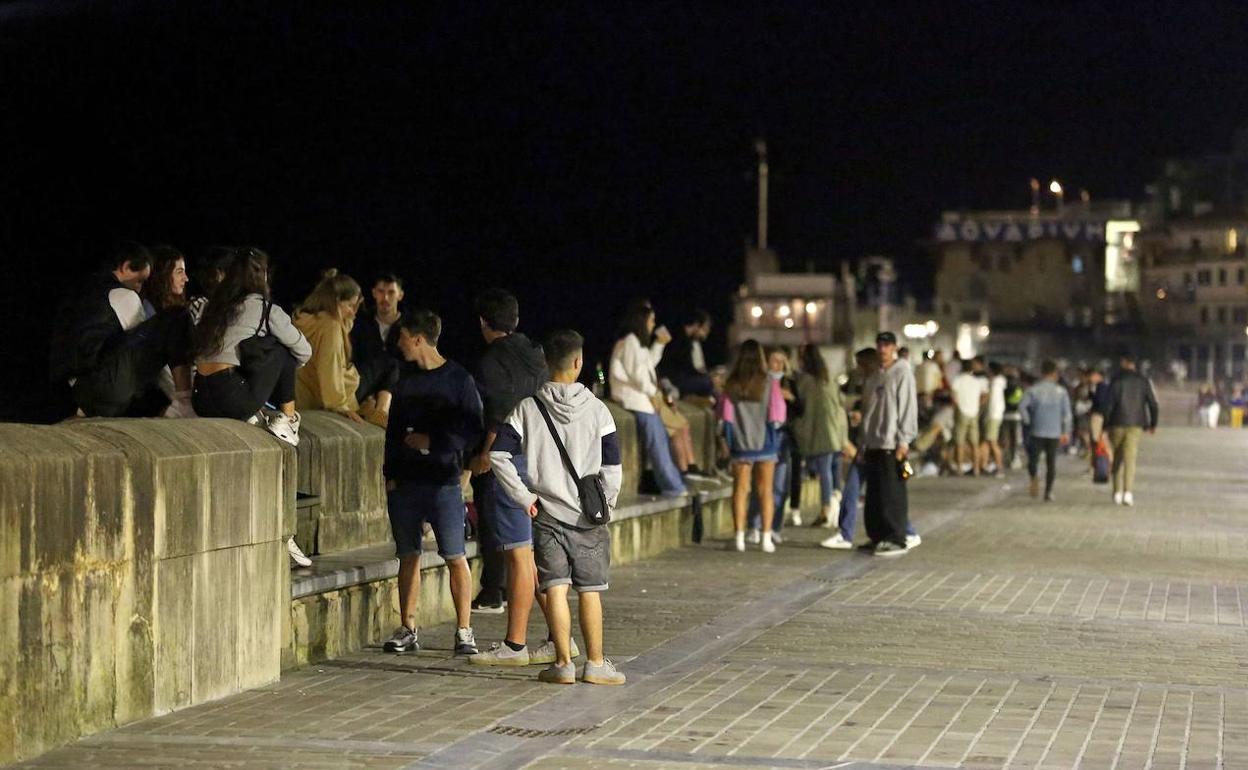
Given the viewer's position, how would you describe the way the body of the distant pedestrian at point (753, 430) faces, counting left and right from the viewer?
facing away from the viewer

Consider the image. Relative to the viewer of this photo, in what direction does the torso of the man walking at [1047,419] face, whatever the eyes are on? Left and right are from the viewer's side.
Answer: facing away from the viewer

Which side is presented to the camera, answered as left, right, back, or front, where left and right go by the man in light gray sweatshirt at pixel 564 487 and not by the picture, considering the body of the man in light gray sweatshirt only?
back

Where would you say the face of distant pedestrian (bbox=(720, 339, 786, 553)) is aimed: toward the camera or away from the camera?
away from the camera

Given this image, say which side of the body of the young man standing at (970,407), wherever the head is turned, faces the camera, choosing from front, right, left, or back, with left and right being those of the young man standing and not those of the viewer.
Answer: back

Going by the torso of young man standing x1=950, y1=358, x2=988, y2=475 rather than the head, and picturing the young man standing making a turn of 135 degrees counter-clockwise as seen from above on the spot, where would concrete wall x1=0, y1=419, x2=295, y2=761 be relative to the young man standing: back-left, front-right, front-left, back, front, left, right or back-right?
front-left

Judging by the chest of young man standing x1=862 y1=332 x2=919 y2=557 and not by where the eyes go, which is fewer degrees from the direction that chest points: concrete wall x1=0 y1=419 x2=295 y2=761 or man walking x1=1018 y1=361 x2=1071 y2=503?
the concrete wall

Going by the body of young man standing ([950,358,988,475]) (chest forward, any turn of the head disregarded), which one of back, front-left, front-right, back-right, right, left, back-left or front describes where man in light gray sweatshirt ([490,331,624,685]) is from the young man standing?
back
